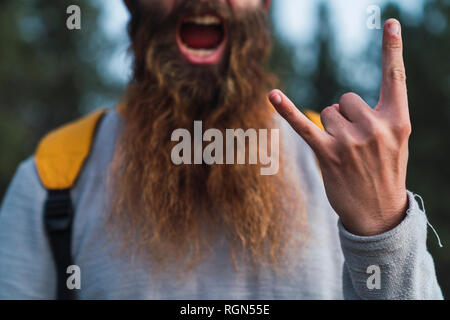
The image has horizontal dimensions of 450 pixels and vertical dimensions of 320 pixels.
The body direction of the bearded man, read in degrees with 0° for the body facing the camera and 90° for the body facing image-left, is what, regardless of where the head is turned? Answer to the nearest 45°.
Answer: approximately 0°
